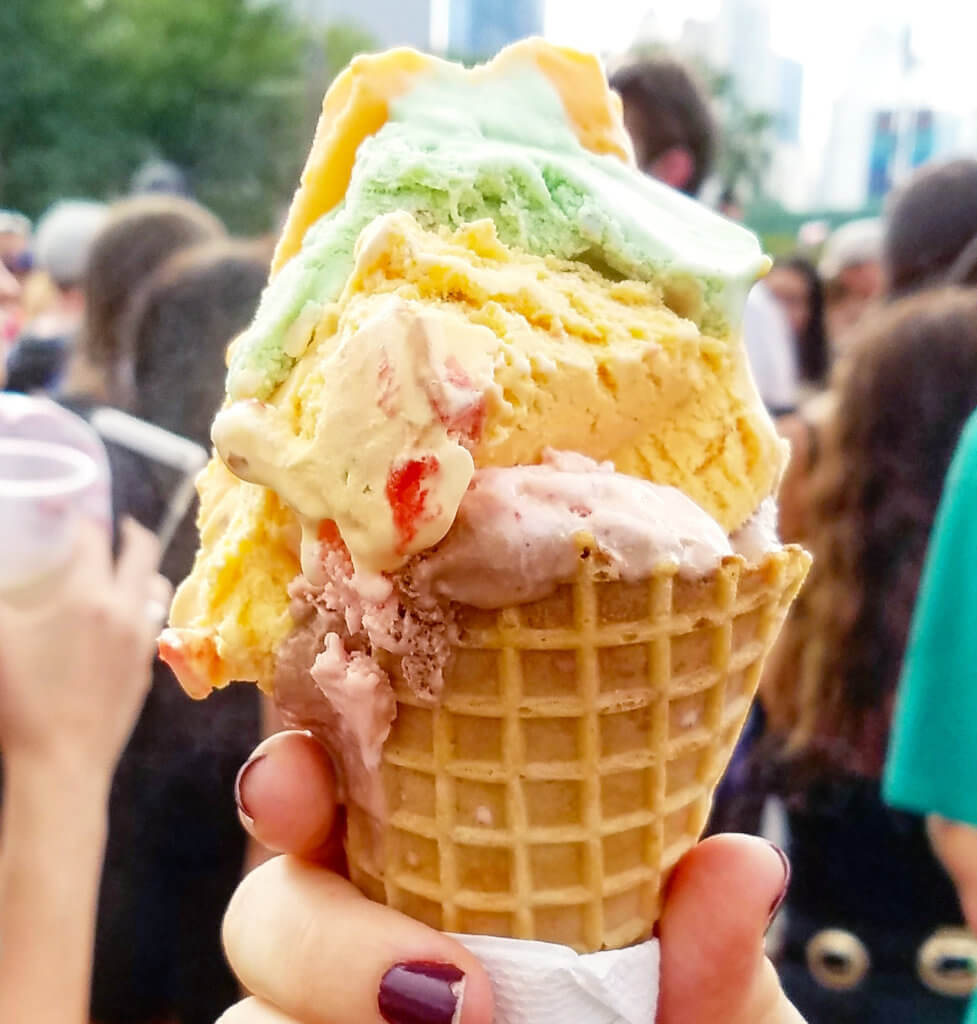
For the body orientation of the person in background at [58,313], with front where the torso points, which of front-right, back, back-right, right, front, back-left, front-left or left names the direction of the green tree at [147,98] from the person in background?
front

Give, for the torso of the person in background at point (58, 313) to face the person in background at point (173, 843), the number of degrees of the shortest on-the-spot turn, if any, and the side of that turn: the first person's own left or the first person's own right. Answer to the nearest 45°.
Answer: approximately 180°

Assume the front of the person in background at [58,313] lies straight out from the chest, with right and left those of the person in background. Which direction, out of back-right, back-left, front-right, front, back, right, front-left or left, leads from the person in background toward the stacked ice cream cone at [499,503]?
back

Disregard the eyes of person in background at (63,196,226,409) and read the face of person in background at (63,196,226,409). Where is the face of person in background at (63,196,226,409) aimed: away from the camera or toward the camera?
away from the camera

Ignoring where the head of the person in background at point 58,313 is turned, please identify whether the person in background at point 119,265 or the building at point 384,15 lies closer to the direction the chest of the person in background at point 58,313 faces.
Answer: the building

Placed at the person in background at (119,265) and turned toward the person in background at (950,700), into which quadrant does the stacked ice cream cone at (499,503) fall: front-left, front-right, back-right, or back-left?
front-right

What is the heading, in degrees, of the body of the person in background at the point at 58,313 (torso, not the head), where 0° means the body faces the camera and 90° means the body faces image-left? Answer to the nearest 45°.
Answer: approximately 180°

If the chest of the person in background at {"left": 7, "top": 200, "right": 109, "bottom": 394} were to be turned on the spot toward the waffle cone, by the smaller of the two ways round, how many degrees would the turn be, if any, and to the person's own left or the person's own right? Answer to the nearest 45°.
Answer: approximately 180°

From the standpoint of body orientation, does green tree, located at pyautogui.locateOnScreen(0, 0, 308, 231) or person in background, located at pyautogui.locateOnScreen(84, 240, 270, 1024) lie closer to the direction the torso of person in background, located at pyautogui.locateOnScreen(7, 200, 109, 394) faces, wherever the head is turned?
the green tree

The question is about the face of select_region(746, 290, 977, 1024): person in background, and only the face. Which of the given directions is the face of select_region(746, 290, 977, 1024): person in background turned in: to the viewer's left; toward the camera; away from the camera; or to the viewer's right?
away from the camera

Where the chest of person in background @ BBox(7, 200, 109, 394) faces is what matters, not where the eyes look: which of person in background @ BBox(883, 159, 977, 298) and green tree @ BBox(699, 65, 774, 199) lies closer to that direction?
the green tree

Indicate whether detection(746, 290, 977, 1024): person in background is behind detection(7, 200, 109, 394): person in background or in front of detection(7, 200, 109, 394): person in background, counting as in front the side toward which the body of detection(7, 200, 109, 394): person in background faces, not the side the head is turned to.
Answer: behind

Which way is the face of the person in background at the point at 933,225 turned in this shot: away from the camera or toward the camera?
away from the camera

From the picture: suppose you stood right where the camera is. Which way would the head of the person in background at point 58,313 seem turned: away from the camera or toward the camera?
away from the camera

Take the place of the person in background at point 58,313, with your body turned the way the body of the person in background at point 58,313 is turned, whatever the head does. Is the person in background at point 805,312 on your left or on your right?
on your right

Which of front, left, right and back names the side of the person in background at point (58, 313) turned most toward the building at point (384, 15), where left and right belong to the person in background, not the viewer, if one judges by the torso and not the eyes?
front
